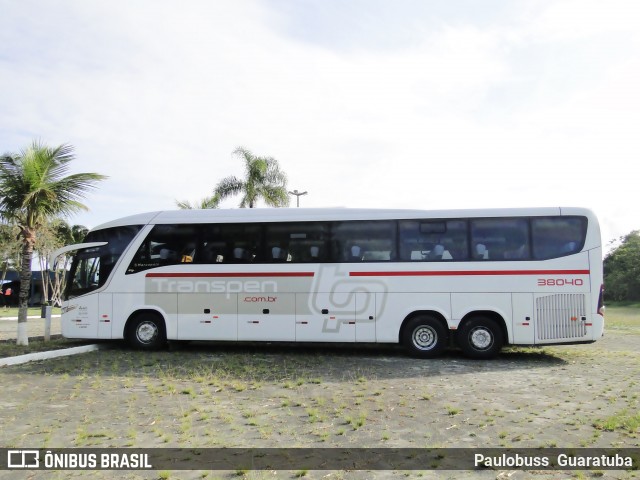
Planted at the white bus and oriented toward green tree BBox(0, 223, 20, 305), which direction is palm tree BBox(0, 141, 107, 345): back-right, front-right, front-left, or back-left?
front-left

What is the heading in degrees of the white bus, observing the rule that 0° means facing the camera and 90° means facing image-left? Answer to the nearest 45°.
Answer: approximately 90°

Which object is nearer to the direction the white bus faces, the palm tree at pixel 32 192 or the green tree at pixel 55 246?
the palm tree

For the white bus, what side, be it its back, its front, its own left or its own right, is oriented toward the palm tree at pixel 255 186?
right

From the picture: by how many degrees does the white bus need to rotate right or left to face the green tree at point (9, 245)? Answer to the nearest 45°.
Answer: approximately 45° to its right

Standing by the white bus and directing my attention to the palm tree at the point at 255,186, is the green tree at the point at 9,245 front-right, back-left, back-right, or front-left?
front-left

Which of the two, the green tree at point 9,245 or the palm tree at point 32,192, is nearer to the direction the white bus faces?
the palm tree

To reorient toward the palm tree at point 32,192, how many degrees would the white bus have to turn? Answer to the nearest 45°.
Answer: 0° — it already faces it

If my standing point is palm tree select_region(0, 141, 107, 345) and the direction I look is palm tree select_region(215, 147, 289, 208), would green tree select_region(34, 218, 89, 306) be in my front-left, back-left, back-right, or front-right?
front-left

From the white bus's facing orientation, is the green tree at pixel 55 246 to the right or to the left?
on its right
